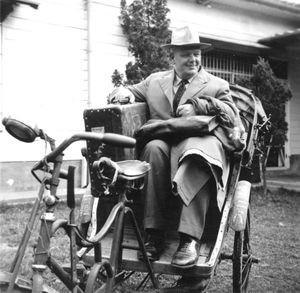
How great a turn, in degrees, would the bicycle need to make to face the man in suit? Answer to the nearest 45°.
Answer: approximately 180°

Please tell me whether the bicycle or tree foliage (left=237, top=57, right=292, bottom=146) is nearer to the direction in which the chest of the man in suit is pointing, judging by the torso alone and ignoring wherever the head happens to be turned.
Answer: the bicycle

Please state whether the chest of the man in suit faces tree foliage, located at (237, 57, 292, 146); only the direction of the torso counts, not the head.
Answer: no

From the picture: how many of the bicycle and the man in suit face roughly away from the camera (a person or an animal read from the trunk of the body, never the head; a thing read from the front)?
0

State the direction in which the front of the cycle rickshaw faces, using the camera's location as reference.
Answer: facing the viewer and to the left of the viewer

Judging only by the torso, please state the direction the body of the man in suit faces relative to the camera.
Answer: toward the camera

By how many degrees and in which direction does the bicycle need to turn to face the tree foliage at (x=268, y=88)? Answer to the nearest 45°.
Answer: approximately 180°
